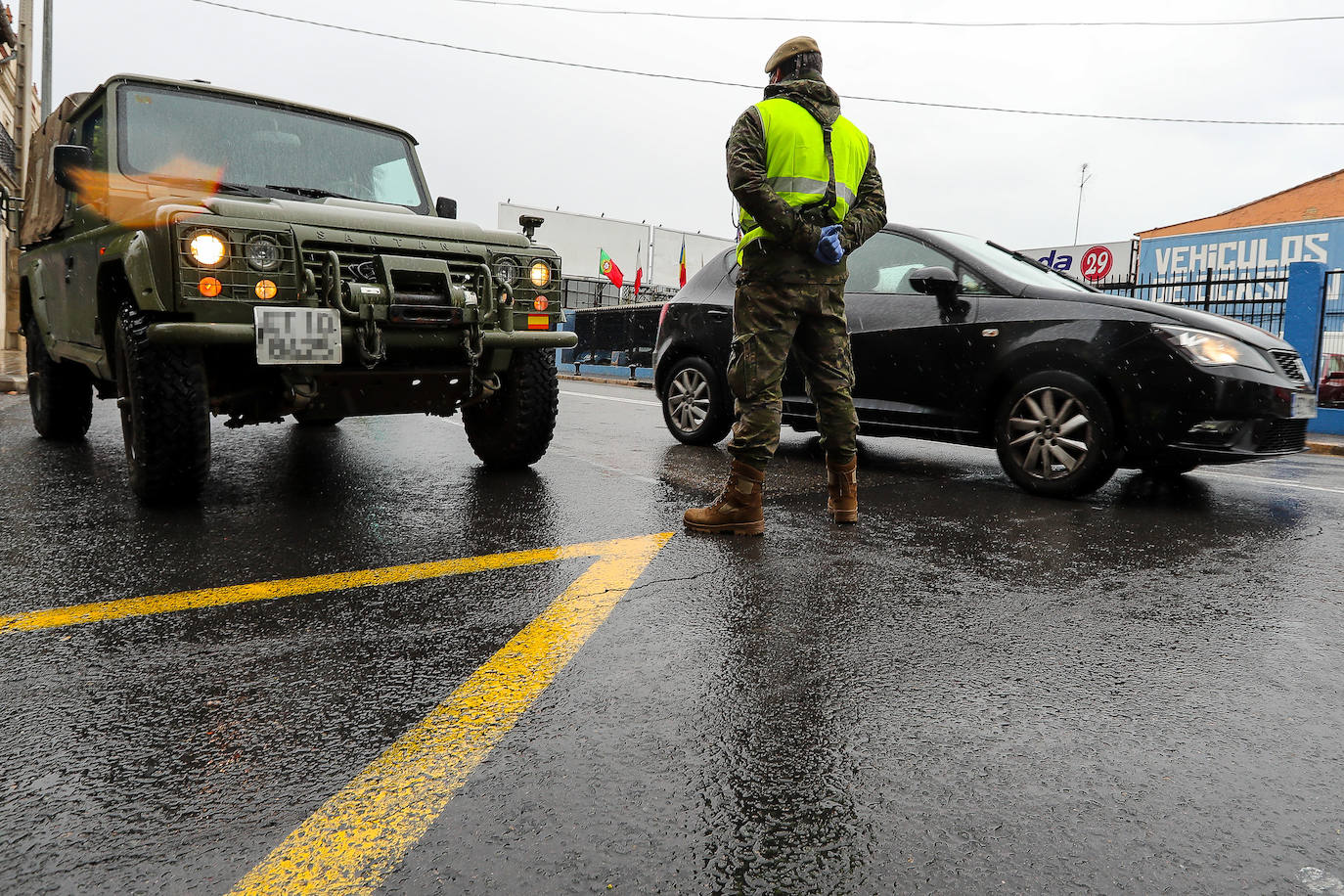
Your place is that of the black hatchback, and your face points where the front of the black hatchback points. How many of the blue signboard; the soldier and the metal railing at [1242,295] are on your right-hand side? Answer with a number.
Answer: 1

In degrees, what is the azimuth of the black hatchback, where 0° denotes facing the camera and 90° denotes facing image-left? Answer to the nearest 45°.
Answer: approximately 315°

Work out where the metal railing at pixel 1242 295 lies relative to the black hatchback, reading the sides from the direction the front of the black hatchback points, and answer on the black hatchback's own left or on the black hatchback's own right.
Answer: on the black hatchback's own left

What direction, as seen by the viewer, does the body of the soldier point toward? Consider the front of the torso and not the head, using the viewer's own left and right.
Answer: facing away from the viewer and to the left of the viewer

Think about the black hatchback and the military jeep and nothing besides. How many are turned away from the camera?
0

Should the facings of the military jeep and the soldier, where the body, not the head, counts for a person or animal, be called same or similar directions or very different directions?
very different directions

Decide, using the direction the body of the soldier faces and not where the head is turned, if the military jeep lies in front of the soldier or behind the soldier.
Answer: in front

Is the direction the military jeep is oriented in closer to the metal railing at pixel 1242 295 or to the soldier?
the soldier
